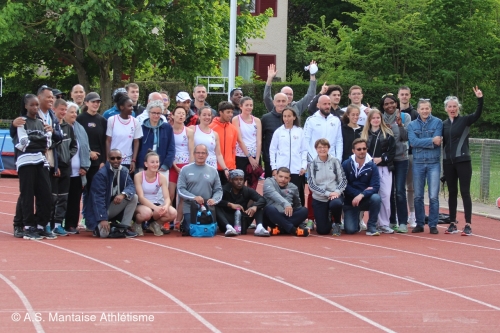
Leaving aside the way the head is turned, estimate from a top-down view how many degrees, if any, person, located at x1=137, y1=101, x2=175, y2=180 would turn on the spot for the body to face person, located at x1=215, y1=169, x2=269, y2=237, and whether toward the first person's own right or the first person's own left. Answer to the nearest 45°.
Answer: approximately 90° to the first person's own left

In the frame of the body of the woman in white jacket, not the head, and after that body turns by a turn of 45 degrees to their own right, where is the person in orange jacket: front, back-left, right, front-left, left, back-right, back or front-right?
front-right

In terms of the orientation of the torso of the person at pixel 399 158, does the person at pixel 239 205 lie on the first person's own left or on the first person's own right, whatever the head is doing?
on the first person's own right

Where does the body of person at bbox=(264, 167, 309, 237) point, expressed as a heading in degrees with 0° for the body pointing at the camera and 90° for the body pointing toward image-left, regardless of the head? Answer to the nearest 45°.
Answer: approximately 0°

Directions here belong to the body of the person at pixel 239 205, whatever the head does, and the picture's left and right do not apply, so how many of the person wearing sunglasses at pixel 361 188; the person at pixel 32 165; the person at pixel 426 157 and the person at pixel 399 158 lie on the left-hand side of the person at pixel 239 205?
3

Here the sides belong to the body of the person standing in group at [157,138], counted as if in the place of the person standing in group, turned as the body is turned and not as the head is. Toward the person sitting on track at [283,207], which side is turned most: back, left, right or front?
left

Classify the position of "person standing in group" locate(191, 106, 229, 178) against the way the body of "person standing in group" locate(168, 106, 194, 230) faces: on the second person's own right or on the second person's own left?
on the second person's own left
